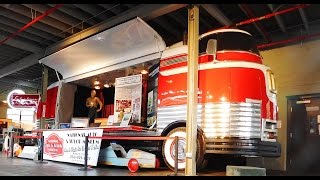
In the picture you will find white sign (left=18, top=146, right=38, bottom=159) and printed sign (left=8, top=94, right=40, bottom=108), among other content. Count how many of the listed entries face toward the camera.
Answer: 2

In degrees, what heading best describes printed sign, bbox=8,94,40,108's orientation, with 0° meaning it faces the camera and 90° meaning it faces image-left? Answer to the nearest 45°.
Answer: approximately 0°

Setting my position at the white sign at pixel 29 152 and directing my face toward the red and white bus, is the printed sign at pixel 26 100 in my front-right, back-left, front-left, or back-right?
back-left

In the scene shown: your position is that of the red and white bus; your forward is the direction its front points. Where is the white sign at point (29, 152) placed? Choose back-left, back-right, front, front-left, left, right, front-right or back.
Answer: back

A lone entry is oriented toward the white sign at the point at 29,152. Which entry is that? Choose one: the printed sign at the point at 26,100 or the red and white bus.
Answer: the printed sign

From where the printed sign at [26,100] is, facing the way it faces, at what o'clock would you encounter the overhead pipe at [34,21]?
The overhead pipe is roughly at 12 o'clock from the printed sign.

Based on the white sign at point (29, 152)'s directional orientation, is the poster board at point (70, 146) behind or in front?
in front

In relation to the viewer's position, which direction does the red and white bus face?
facing the viewer and to the right of the viewer

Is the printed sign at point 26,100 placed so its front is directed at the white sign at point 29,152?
yes

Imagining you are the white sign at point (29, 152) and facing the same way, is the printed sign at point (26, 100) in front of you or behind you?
behind

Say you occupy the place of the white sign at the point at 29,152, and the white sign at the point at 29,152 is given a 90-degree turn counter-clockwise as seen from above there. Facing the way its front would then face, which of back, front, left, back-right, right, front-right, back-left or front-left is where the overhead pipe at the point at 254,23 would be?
front-right

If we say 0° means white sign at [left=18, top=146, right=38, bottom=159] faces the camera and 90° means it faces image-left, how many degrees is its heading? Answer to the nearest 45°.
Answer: approximately 0°
